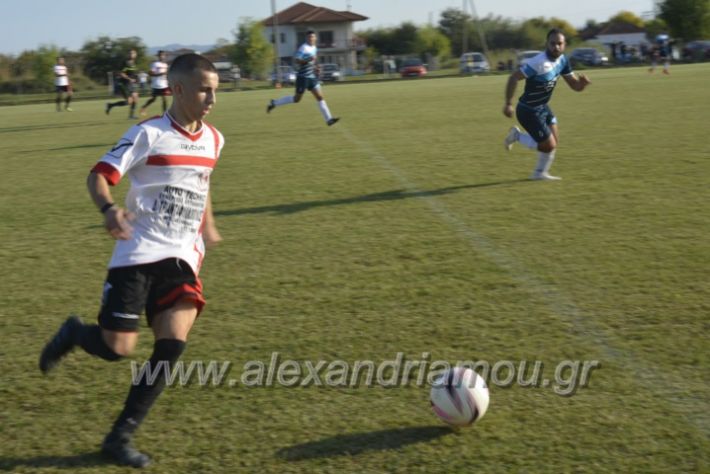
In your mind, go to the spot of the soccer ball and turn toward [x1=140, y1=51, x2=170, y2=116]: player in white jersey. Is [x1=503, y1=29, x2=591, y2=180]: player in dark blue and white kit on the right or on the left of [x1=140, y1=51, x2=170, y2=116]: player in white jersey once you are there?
right

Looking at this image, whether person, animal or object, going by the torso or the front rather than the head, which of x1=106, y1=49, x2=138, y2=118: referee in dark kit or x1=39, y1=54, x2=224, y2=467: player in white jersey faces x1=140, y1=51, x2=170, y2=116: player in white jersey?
the referee in dark kit

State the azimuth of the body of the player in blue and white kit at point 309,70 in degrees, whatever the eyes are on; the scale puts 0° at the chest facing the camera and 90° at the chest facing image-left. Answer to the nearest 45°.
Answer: approximately 315°

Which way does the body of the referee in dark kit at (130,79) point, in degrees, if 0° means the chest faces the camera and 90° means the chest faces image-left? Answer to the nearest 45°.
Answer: approximately 270°

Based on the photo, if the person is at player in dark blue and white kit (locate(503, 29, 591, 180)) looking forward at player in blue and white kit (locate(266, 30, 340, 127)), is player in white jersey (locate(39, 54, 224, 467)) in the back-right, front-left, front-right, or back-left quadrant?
back-left

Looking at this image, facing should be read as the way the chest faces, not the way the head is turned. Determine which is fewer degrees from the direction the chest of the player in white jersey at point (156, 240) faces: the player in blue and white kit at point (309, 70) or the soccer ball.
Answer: the soccer ball
